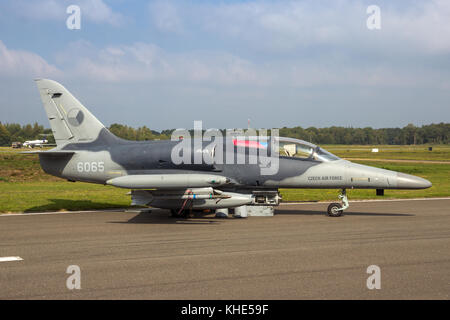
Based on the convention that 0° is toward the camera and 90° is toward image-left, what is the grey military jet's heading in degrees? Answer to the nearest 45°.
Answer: approximately 270°
